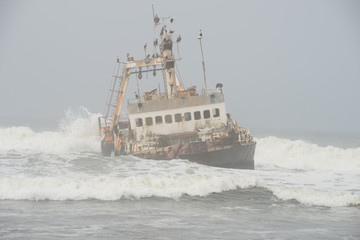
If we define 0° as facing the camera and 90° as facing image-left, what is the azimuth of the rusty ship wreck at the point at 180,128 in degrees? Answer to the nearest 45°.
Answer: approximately 315°
